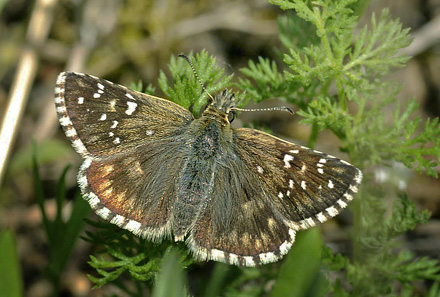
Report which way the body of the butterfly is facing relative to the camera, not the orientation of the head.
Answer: away from the camera
